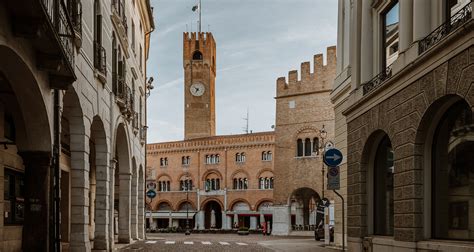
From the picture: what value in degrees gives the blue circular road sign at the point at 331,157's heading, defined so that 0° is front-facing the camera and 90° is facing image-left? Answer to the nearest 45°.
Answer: approximately 0°

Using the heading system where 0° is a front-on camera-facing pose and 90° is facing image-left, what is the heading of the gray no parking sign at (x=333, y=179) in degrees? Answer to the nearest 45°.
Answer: approximately 0°

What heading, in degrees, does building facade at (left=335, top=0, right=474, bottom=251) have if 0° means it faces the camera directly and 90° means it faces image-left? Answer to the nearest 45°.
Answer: approximately 45°

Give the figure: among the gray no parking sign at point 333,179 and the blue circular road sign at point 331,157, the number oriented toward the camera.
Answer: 2

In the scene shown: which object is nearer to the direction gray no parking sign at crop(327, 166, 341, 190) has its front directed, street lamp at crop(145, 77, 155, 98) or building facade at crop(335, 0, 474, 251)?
the building facade

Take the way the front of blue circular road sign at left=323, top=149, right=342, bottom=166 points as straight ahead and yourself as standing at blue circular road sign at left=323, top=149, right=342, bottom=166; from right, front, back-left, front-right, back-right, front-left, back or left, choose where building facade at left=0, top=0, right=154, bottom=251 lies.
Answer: right

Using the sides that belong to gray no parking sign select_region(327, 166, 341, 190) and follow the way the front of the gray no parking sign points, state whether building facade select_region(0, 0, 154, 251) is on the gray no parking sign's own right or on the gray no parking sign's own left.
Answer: on the gray no parking sign's own right
